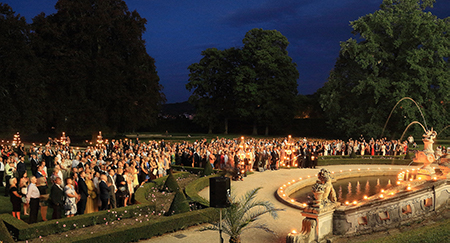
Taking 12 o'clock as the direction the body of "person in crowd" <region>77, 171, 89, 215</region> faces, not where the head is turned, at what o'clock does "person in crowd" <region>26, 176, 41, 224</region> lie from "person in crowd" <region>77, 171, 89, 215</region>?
"person in crowd" <region>26, 176, 41, 224</region> is roughly at 4 o'clock from "person in crowd" <region>77, 171, 89, 215</region>.

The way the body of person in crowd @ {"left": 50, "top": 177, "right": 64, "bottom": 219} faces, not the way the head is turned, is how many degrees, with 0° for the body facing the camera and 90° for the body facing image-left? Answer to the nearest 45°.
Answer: approximately 315°

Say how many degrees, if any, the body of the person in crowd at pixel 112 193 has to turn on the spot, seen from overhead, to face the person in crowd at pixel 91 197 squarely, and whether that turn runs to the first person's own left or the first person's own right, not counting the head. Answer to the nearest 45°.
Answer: approximately 135° to the first person's own right
